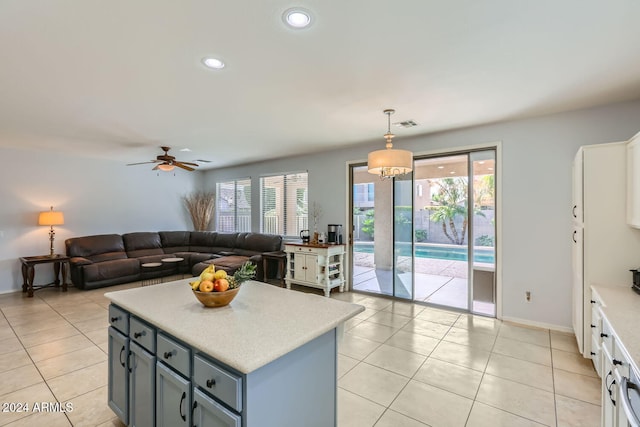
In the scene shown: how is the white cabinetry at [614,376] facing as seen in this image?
to the viewer's left

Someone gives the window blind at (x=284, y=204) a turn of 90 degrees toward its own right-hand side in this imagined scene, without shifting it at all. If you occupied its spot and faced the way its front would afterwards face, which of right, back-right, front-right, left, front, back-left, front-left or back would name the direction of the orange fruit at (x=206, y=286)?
back-left

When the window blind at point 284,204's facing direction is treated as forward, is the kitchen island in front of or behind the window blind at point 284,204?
in front

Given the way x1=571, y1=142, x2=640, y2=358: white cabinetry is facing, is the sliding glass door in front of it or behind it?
in front

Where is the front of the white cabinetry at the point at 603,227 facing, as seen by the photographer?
facing to the left of the viewer

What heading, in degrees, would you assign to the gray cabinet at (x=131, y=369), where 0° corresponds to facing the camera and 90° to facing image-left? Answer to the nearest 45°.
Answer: approximately 45°

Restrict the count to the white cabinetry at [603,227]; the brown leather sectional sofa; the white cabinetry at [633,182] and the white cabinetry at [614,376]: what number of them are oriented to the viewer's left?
3

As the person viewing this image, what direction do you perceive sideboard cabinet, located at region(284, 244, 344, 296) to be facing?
facing the viewer and to the left of the viewer

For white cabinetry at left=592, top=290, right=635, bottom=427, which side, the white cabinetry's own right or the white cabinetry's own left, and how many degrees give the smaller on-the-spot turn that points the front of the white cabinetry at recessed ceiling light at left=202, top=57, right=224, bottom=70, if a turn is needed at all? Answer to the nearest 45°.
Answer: approximately 45° to the white cabinetry's own left

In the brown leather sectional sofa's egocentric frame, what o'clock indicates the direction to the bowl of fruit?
The bowl of fruit is roughly at 12 o'clock from the brown leather sectional sofa.

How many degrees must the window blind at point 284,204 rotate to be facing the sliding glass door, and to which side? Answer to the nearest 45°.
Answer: approximately 90° to its left

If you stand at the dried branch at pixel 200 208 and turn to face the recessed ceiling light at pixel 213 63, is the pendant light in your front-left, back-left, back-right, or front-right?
front-left

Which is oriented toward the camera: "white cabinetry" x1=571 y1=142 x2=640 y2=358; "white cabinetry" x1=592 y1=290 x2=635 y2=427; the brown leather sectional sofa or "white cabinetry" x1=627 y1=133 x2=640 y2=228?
the brown leather sectional sofa

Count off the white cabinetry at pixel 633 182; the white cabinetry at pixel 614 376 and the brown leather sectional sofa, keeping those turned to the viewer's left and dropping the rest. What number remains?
2

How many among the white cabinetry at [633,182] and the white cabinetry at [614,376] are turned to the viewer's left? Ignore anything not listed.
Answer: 2

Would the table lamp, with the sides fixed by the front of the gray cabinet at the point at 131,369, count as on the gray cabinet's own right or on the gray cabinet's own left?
on the gray cabinet's own right

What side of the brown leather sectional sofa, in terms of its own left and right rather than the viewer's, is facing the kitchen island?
front

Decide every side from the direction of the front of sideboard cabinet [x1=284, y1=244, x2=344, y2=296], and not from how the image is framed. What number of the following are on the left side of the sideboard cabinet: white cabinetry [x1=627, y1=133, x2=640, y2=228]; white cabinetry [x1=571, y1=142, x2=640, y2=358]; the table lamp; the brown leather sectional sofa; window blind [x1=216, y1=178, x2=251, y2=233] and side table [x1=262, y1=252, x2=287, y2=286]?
2

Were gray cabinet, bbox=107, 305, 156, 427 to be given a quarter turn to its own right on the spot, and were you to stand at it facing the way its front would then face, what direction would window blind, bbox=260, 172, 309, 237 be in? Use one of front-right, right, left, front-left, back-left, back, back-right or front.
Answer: right

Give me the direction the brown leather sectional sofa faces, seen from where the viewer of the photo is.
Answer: facing the viewer
